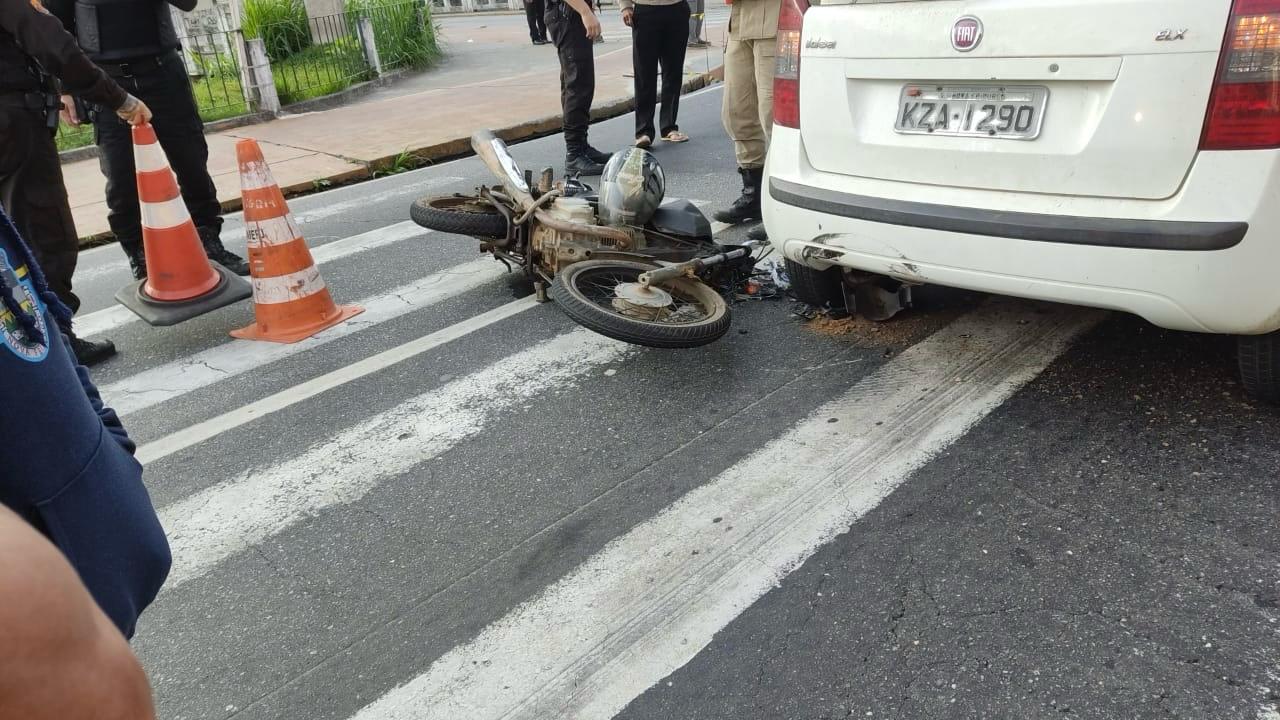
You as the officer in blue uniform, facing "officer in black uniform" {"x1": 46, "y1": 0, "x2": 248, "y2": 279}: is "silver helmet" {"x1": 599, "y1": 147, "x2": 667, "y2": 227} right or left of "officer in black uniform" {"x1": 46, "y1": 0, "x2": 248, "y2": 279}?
right

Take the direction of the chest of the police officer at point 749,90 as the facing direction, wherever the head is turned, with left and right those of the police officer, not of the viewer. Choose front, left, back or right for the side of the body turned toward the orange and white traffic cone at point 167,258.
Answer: front

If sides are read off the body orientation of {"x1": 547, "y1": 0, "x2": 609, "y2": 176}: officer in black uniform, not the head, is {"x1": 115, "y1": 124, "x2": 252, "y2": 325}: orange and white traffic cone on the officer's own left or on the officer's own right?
on the officer's own right
